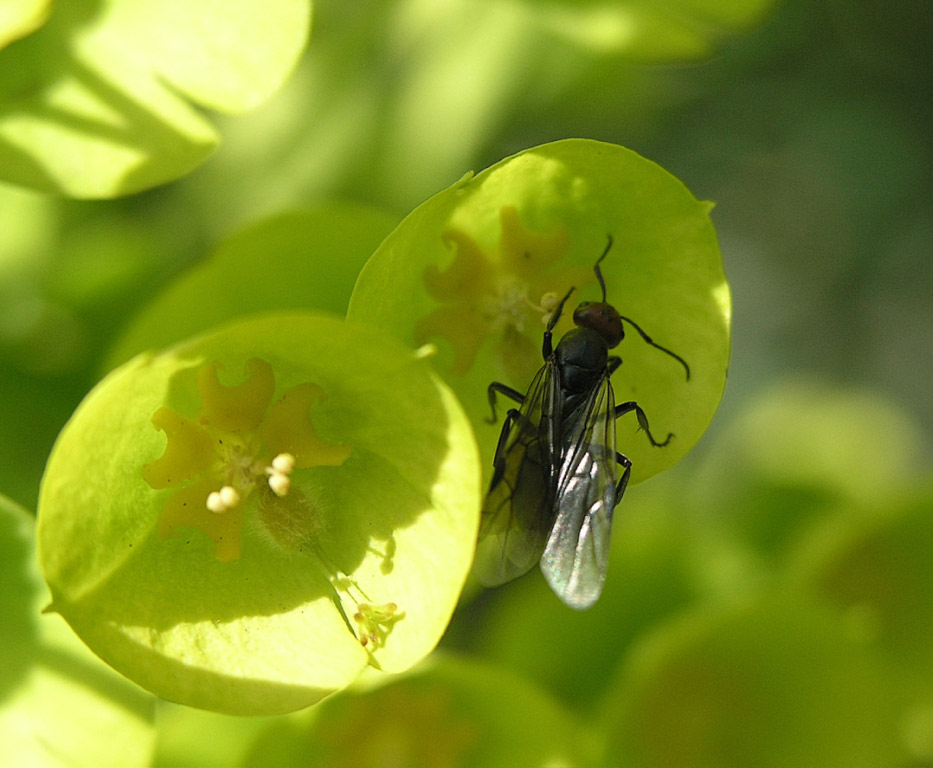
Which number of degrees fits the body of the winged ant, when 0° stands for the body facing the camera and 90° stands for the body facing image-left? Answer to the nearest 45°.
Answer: approximately 180°
